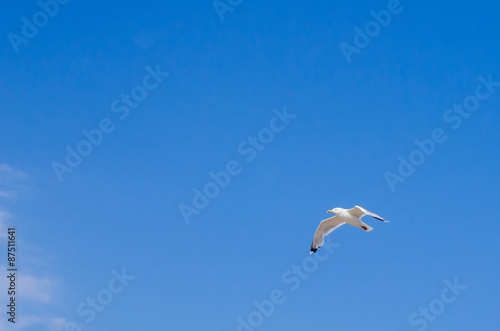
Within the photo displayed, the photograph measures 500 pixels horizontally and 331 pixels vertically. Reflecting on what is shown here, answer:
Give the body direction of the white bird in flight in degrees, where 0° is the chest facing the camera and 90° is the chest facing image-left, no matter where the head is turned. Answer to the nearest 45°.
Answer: approximately 90°
